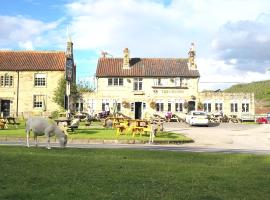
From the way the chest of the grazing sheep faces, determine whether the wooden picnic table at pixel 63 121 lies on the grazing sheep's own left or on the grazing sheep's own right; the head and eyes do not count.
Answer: on the grazing sheep's own left

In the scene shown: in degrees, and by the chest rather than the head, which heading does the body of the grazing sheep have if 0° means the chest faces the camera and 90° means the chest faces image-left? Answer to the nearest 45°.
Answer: approximately 270°
